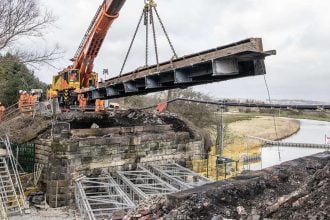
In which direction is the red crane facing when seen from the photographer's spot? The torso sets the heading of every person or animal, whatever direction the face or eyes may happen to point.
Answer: facing the viewer and to the right of the viewer

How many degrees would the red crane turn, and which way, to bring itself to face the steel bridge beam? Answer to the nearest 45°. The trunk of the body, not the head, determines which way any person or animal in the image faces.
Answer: approximately 45° to its right

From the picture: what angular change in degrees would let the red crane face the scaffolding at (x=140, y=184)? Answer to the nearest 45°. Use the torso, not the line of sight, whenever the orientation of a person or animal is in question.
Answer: approximately 45° to its right

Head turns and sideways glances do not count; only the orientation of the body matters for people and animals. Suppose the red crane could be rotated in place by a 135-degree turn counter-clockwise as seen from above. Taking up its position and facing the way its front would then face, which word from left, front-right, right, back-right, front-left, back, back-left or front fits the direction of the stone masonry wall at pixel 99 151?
back
